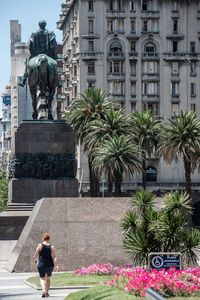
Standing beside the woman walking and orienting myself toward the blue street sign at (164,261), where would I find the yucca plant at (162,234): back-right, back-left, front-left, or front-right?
front-left

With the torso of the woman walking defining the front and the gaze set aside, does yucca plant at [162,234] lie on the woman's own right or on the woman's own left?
on the woman's own right

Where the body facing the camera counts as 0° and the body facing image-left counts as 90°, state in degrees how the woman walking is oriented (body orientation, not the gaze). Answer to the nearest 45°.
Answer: approximately 180°

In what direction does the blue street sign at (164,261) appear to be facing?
toward the camera

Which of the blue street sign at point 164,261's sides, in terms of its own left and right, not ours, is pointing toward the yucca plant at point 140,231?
back

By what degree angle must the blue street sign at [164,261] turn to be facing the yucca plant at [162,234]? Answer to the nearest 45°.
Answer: approximately 180°

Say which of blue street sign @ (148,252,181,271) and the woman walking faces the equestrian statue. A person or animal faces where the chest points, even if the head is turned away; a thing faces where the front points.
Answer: the woman walking

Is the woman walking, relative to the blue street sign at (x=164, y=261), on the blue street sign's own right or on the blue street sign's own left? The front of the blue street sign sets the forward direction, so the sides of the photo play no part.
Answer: on the blue street sign's own right

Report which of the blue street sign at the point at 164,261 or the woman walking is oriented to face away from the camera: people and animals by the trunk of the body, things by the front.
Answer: the woman walking
